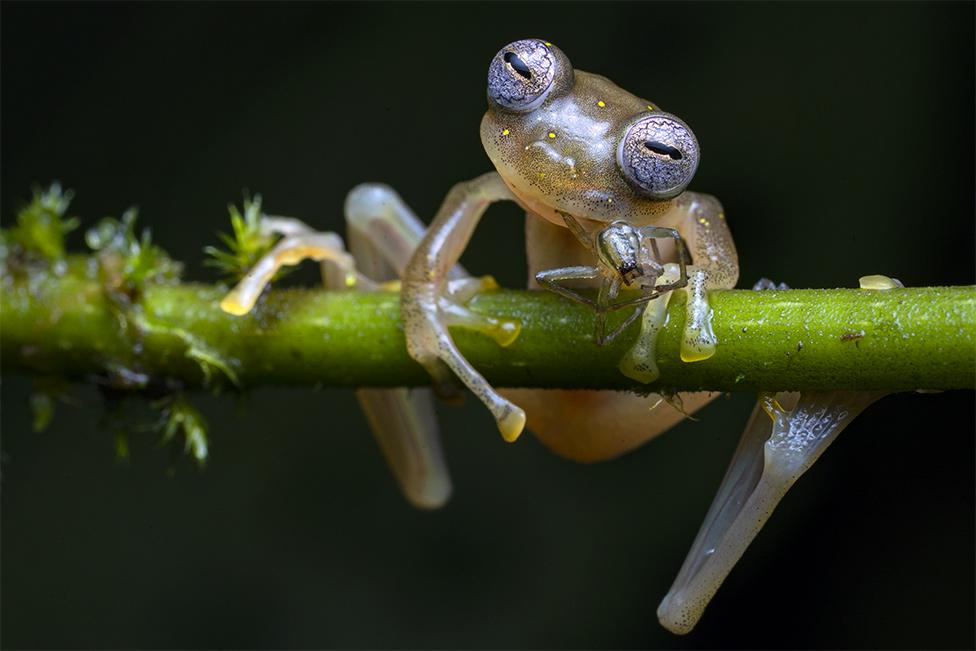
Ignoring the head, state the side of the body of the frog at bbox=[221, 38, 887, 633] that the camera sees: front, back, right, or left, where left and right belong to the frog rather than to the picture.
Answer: front
